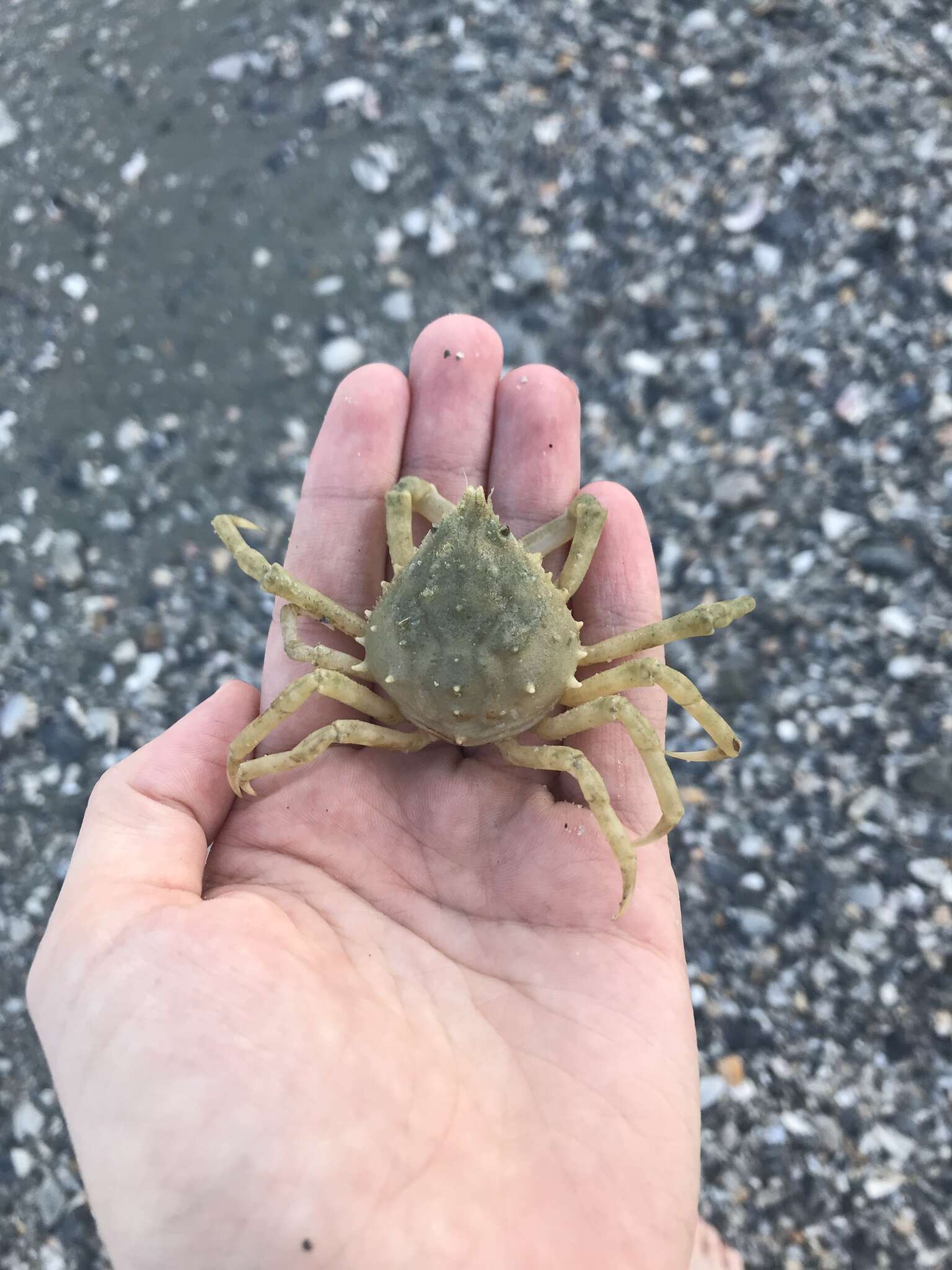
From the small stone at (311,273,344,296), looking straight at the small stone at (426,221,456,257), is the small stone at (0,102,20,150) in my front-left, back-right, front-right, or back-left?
back-left

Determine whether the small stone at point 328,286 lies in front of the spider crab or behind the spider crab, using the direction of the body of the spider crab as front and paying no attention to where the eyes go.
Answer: in front

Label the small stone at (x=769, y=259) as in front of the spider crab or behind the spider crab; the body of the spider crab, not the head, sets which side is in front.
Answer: in front

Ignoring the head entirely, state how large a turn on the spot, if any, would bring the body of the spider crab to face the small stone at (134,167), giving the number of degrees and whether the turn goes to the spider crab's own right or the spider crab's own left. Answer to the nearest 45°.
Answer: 0° — it already faces it

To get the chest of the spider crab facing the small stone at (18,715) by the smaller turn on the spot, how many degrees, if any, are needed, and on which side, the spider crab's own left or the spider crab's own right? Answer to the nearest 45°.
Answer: approximately 45° to the spider crab's own left

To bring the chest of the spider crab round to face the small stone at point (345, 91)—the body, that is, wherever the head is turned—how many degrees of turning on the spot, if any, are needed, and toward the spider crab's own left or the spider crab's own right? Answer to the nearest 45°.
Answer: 0° — it already faces it

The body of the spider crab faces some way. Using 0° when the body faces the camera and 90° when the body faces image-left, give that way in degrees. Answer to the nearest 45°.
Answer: approximately 180°
